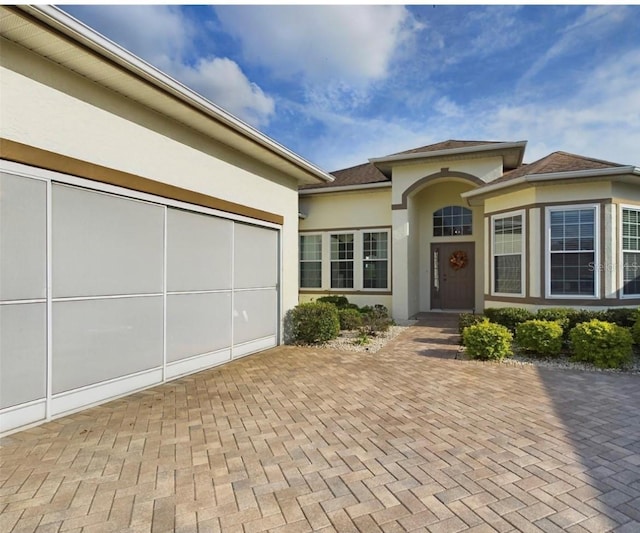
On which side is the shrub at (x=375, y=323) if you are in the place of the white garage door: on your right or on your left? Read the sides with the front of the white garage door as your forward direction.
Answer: on your left

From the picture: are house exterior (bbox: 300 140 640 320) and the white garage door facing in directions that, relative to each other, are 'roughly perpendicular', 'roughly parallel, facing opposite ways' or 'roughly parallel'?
roughly perpendicular

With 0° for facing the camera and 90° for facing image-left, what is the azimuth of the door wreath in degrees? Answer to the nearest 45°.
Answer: approximately 0°

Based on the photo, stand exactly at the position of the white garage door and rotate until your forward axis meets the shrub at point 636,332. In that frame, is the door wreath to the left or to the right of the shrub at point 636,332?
left

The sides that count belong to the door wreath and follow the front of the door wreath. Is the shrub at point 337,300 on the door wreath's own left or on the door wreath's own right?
on the door wreath's own right

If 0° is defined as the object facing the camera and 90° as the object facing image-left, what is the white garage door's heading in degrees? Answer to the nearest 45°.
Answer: approximately 315°

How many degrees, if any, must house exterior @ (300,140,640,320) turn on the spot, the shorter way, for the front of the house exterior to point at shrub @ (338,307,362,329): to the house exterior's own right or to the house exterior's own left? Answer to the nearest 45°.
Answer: approximately 45° to the house exterior's own right
